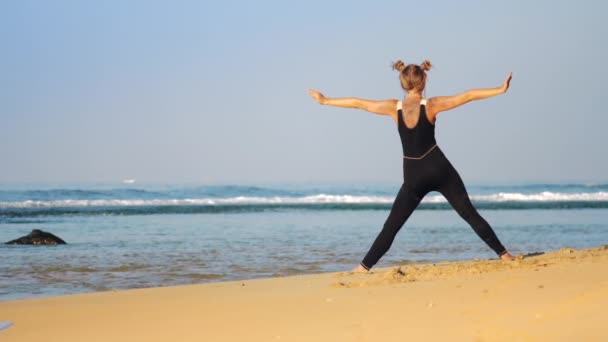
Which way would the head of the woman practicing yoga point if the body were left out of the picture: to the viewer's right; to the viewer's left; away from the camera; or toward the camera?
away from the camera

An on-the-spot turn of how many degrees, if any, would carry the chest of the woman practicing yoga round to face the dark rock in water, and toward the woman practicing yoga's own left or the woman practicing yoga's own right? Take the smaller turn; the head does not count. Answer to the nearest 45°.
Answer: approximately 45° to the woman practicing yoga's own left

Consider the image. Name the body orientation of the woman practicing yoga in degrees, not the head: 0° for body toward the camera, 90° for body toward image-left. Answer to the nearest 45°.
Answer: approximately 180°
